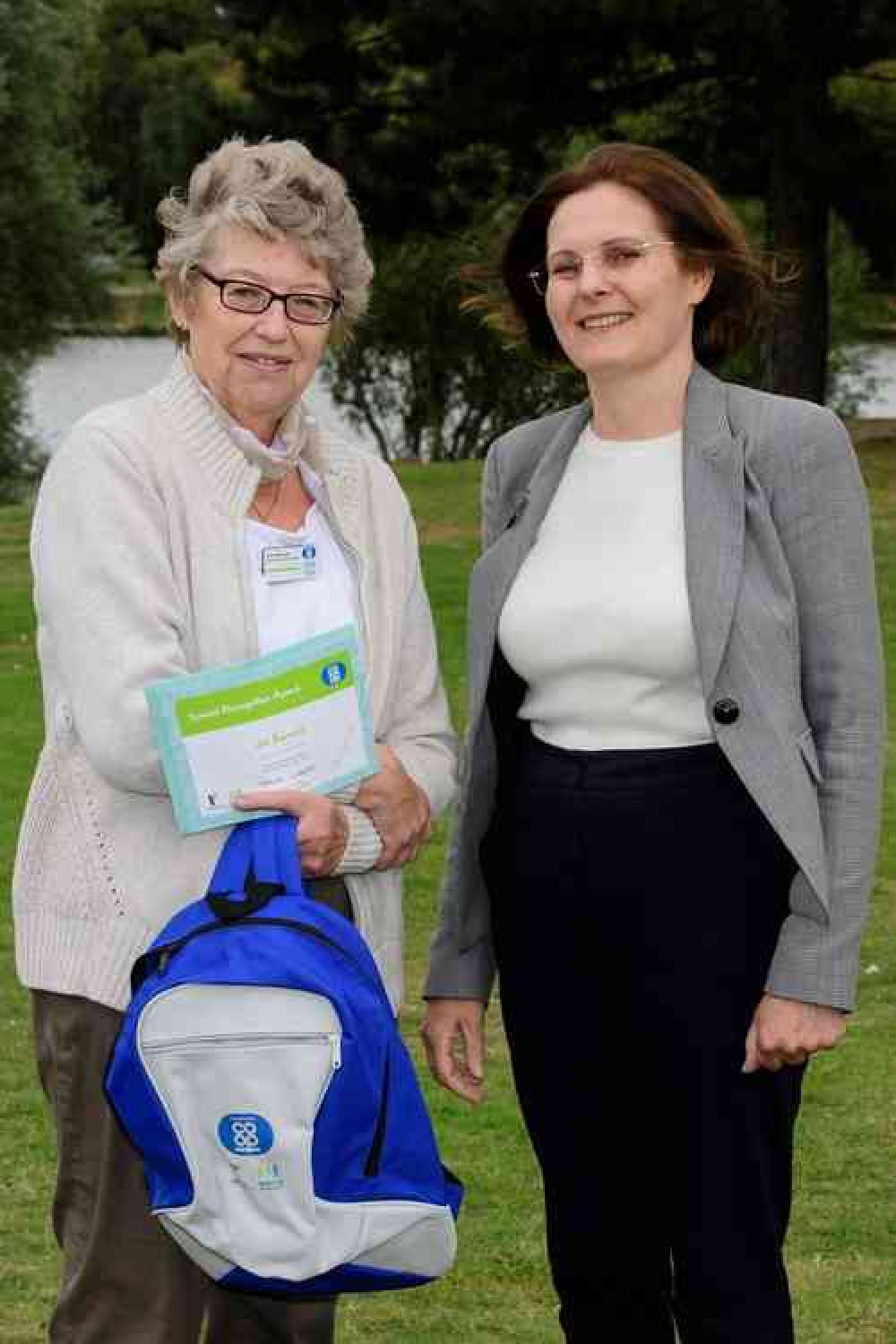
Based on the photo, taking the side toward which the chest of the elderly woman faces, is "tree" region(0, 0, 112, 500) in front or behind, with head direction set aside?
behind

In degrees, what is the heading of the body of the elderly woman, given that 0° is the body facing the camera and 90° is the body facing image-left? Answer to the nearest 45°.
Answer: approximately 315°

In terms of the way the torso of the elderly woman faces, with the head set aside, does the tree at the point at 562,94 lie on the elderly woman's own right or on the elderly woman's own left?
on the elderly woman's own left

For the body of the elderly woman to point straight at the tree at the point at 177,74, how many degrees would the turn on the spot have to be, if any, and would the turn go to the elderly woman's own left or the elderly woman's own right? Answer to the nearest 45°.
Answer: approximately 135° to the elderly woman's own left

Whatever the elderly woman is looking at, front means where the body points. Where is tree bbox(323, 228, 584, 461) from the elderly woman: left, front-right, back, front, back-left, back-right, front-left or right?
back-left
